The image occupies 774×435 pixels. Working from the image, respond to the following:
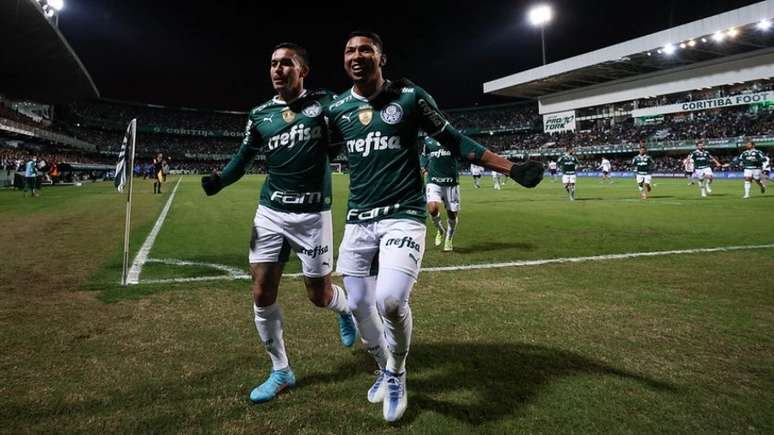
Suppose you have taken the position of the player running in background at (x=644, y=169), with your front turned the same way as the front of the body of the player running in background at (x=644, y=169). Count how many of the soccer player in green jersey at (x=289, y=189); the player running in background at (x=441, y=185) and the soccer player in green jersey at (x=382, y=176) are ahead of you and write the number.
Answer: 3

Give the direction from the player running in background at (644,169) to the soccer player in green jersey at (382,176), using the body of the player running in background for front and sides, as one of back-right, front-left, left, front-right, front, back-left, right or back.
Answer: front

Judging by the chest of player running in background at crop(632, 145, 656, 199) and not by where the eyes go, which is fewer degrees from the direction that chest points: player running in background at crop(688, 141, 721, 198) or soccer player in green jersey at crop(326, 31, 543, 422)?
the soccer player in green jersey

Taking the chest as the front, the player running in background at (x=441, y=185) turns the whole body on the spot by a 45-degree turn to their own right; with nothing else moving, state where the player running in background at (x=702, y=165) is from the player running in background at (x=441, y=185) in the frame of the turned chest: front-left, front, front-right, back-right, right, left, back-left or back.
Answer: back

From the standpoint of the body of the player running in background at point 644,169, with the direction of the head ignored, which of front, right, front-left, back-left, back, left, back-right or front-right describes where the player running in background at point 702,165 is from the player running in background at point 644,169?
back-left

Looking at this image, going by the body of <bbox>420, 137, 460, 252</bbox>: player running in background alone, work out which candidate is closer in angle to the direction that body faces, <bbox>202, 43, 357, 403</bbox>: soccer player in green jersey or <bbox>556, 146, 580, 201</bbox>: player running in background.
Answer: the soccer player in green jersey

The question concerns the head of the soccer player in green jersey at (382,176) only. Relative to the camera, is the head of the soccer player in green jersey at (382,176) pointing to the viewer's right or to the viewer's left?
to the viewer's left

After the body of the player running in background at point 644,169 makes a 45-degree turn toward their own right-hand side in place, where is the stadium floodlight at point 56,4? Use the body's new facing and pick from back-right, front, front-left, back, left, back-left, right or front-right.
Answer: front-right

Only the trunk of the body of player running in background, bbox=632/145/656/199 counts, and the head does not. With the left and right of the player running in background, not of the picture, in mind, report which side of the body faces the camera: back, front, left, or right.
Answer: front

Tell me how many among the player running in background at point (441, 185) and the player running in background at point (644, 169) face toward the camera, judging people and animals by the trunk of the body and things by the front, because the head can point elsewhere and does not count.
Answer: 2

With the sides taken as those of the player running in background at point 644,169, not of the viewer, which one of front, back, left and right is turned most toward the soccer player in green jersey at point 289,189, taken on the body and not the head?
front

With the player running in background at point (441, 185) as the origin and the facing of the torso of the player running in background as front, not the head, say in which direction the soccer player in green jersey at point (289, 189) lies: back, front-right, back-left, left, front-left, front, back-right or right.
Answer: front

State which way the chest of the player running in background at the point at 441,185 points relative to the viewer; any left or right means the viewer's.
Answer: facing the viewer
